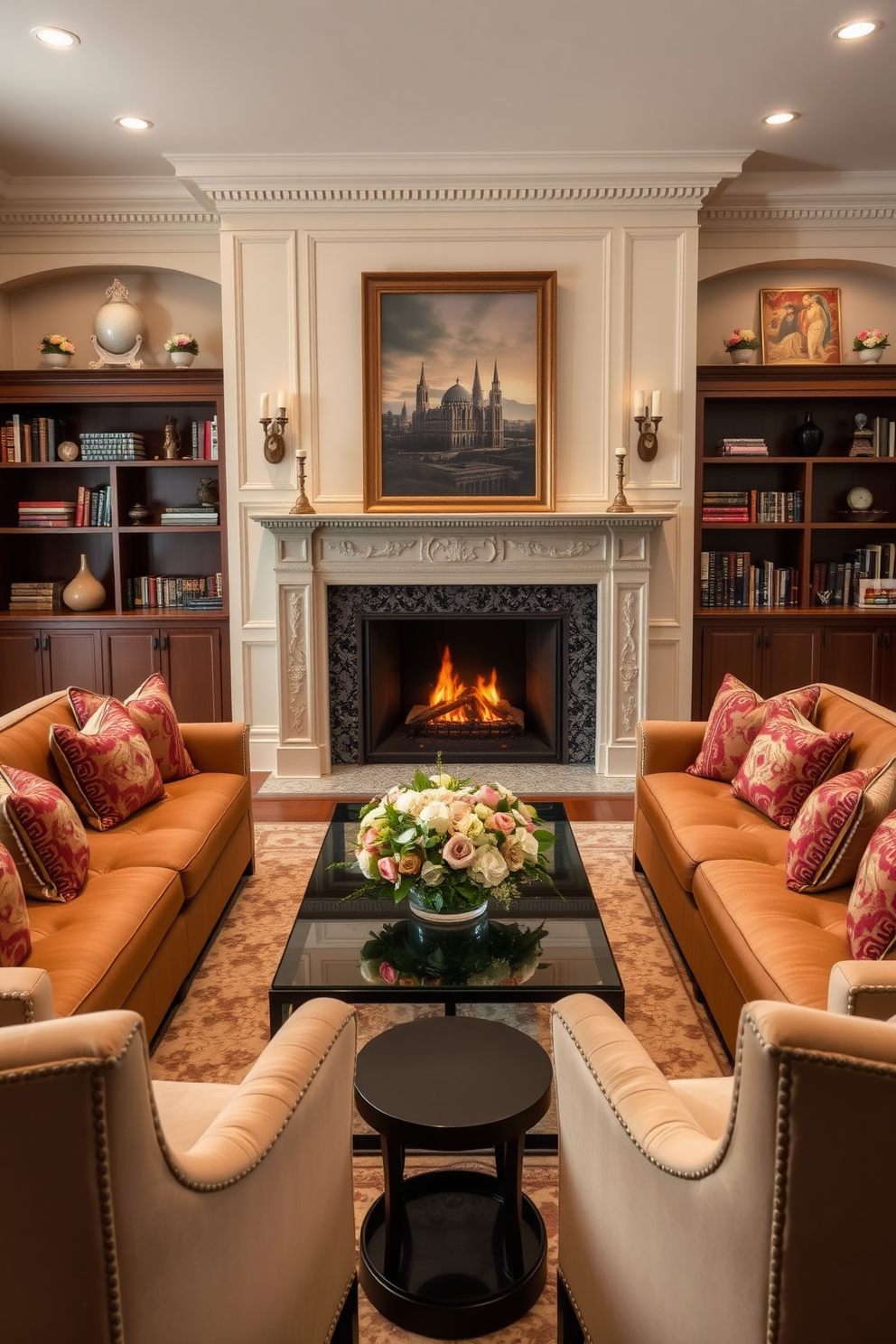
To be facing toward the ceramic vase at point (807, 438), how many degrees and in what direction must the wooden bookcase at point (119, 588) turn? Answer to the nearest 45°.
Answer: approximately 90° to its left

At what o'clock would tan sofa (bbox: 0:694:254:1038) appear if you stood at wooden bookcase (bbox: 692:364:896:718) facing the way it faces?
The tan sofa is roughly at 1 o'clock from the wooden bookcase.

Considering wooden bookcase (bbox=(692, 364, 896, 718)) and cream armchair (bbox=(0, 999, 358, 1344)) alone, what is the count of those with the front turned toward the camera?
1

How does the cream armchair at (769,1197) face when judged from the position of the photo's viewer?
facing away from the viewer and to the left of the viewer

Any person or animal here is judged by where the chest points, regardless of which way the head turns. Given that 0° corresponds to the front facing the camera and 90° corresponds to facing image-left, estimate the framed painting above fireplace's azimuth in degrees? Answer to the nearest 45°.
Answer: approximately 0°

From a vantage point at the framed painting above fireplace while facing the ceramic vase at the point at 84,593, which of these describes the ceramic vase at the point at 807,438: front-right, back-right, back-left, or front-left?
back-right

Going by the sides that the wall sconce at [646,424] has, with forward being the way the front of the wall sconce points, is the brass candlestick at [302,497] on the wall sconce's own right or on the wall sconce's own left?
on the wall sconce's own right

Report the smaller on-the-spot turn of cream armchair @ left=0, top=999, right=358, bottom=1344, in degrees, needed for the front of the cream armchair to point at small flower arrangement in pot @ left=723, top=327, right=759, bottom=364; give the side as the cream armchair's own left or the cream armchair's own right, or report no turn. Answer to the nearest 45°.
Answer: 0° — it already faces it
